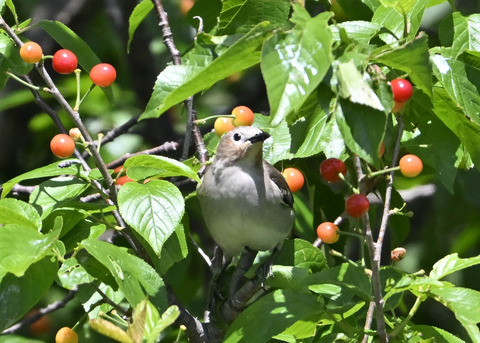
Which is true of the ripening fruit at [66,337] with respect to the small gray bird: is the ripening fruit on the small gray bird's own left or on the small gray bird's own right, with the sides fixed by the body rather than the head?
on the small gray bird's own right

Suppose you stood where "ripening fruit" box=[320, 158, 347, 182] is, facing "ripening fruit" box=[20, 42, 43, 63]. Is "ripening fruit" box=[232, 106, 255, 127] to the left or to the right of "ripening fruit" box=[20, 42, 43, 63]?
right

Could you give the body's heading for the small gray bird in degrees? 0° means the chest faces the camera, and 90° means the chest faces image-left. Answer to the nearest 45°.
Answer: approximately 0°
